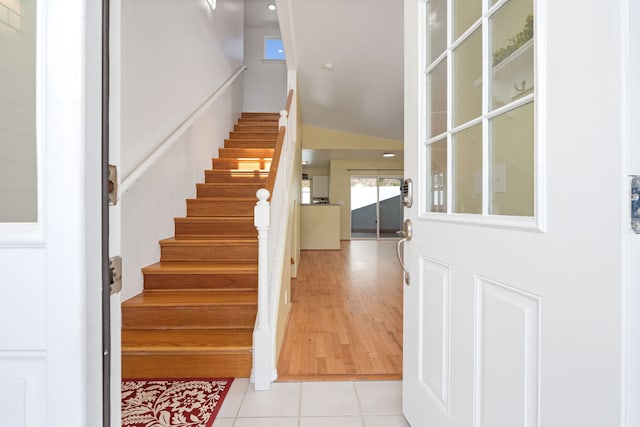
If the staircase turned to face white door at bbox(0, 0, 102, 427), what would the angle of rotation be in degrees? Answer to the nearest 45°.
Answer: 0° — it already faces it

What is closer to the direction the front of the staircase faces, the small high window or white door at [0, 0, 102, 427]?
the white door

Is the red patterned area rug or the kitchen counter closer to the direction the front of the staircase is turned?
the red patterned area rug

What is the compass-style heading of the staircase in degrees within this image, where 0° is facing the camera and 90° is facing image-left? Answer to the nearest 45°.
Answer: approximately 0°

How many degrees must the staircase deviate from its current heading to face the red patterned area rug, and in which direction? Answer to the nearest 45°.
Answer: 0° — it already faces it

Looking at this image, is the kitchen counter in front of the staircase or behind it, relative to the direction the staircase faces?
behind

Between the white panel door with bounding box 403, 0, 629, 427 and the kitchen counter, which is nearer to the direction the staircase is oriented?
the white panel door

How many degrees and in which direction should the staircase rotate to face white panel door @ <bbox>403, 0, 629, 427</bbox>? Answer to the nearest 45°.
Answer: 0° — it already faces it

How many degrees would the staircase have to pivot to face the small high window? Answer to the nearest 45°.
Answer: approximately 180°
